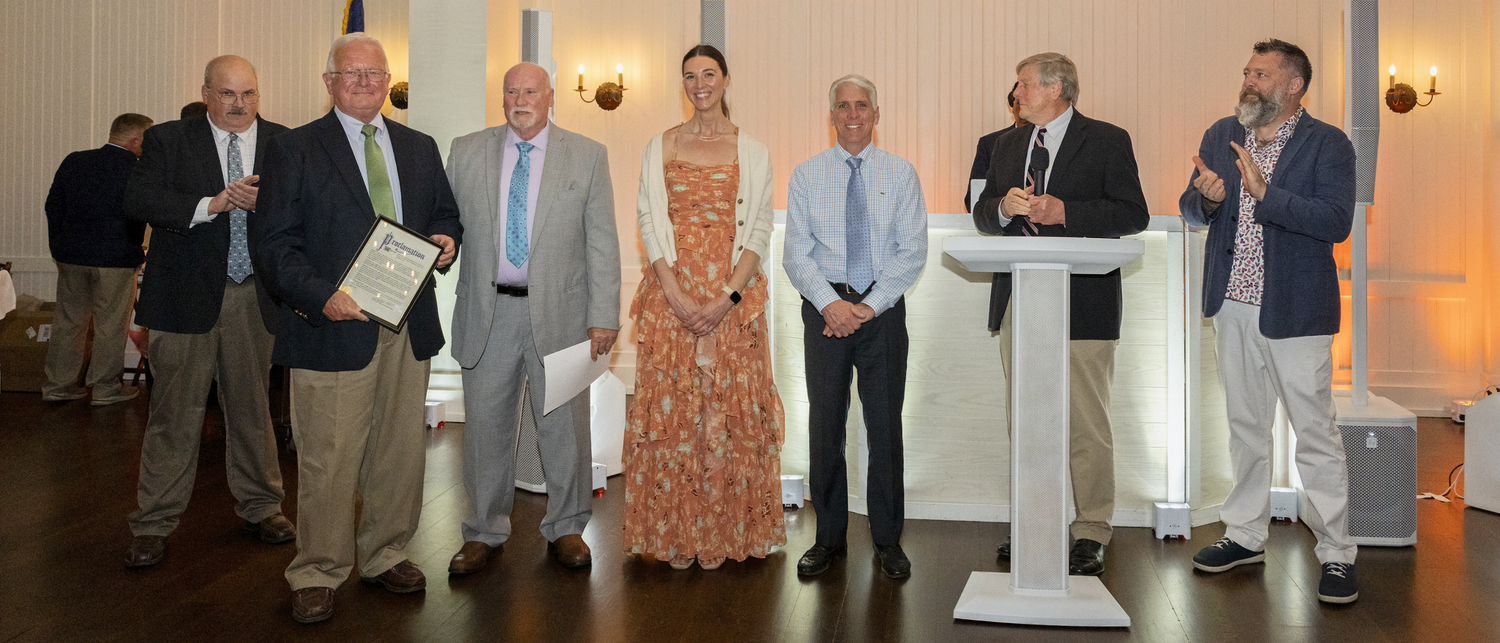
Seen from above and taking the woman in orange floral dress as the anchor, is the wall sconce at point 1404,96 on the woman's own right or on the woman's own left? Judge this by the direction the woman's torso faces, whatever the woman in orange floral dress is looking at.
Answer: on the woman's own left

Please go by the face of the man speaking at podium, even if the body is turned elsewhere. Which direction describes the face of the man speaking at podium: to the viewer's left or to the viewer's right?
to the viewer's left

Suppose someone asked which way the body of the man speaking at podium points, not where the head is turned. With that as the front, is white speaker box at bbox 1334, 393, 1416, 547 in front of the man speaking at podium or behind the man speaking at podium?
behind

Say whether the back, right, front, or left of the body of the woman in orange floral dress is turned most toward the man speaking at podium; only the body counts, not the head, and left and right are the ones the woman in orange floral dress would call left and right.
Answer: left

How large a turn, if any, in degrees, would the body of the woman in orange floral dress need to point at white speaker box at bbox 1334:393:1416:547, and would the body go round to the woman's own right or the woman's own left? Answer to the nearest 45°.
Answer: approximately 90° to the woman's own left

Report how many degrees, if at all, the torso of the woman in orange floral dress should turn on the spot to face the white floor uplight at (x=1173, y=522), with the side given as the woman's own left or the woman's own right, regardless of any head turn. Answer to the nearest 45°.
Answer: approximately 90° to the woman's own left
